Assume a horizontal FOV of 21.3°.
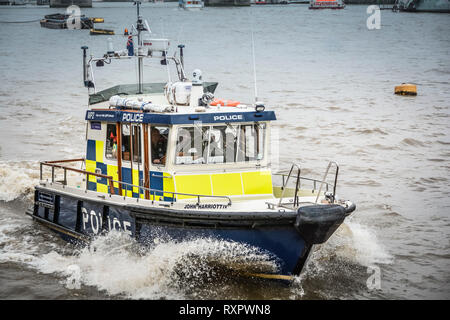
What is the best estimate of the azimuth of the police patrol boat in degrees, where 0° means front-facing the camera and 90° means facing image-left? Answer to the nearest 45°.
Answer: approximately 315°
